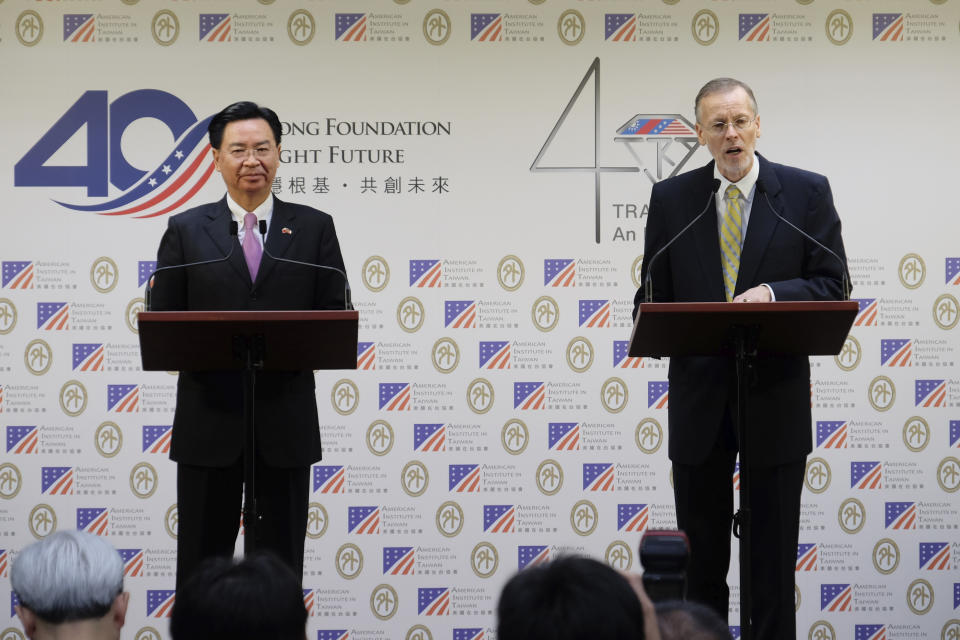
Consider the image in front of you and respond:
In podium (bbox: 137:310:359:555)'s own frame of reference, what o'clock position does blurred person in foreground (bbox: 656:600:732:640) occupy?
The blurred person in foreground is roughly at 11 o'clock from the podium.

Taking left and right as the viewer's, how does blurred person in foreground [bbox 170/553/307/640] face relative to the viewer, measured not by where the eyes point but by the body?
facing away from the viewer

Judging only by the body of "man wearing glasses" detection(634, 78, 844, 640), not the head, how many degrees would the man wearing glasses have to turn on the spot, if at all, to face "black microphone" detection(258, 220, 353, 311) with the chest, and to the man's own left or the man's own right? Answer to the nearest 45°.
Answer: approximately 90° to the man's own right

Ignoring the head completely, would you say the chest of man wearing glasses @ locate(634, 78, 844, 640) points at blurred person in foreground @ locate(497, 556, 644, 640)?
yes

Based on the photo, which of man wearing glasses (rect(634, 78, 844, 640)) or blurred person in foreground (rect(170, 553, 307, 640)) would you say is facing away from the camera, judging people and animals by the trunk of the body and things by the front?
the blurred person in foreground

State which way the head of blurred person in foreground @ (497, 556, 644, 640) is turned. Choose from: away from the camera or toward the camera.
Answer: away from the camera

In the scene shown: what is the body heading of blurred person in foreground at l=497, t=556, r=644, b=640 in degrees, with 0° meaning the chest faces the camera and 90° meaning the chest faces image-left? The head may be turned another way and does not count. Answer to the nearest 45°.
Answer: approximately 180°

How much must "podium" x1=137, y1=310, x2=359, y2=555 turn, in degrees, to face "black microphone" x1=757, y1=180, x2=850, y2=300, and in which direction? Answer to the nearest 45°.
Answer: approximately 90° to its left

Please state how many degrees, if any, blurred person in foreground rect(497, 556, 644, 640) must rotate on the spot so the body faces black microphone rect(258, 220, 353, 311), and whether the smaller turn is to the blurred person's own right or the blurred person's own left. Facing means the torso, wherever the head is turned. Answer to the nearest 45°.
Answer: approximately 45° to the blurred person's own left
